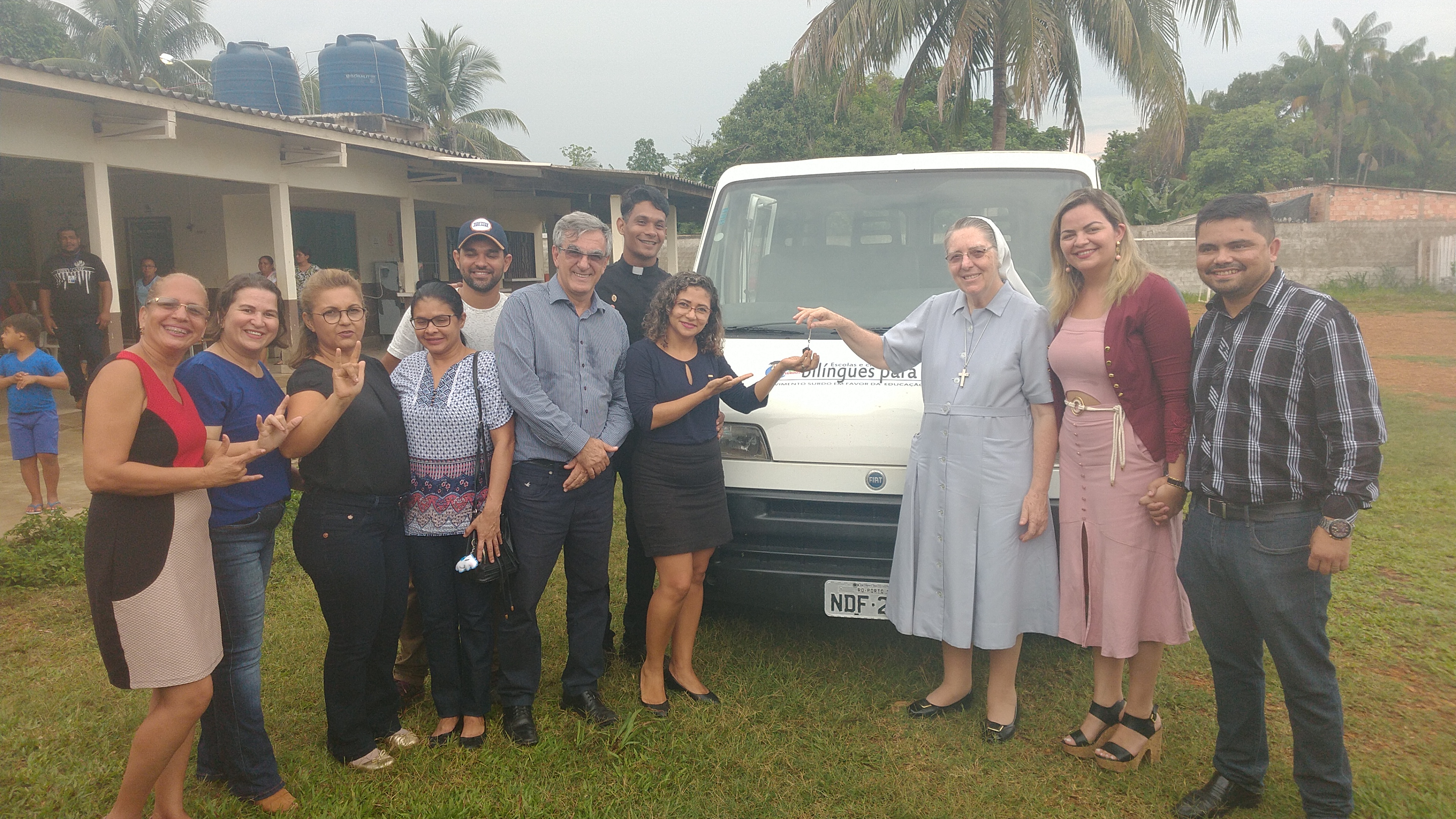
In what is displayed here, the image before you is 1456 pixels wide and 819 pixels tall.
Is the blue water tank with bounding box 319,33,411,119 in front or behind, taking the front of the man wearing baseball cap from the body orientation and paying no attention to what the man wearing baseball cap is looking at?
behind

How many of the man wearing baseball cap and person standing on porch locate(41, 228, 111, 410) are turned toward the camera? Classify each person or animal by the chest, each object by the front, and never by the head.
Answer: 2

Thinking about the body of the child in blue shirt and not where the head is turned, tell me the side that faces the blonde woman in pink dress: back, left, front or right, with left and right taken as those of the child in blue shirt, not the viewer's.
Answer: left

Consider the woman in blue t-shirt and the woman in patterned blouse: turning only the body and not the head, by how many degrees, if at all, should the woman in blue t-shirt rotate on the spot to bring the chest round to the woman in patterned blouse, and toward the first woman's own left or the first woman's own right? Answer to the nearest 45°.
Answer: approximately 45° to the first woman's own left

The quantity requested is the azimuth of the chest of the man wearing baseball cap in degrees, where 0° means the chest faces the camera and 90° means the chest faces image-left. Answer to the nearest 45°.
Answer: approximately 0°

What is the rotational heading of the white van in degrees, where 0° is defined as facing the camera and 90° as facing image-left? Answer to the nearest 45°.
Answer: approximately 0°

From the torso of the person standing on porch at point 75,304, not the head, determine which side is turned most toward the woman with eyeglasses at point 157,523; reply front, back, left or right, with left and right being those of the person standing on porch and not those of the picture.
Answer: front

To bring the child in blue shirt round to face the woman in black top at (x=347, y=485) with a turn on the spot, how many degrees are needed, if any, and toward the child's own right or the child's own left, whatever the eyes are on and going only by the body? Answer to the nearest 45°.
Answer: approximately 45° to the child's own left

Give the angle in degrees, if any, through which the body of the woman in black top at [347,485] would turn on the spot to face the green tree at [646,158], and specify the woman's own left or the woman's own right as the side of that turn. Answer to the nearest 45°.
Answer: approximately 135° to the woman's own left

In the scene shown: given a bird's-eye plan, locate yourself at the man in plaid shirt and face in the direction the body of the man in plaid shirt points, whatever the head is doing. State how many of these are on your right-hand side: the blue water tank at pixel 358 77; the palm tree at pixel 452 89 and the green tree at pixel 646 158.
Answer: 3

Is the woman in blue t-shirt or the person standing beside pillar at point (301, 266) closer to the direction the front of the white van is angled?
the woman in blue t-shirt

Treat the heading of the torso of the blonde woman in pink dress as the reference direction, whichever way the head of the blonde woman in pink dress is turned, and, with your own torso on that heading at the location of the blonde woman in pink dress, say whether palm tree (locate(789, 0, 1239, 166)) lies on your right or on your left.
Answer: on your right
